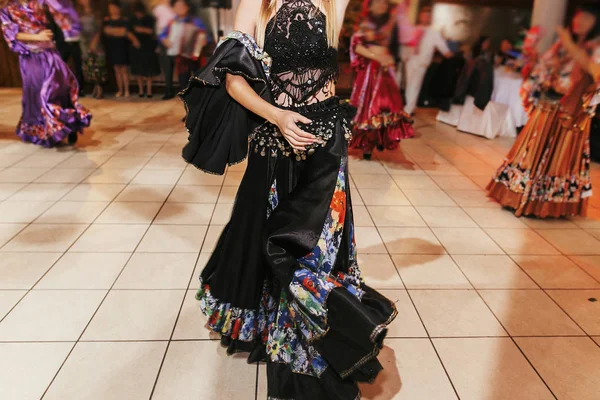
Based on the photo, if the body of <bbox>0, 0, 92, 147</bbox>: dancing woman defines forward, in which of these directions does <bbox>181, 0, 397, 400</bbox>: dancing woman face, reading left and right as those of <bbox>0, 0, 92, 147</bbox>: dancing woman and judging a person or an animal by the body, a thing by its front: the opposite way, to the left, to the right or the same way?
to the right

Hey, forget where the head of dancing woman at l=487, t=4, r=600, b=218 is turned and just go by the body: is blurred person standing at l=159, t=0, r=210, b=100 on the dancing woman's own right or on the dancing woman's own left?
on the dancing woman's own right

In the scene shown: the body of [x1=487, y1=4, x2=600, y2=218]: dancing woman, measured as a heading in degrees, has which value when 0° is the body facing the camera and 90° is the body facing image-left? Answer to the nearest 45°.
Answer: approximately 45°

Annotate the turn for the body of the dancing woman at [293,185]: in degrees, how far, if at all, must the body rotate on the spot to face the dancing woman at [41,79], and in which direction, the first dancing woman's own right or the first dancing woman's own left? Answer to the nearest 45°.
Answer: approximately 135° to the first dancing woman's own right

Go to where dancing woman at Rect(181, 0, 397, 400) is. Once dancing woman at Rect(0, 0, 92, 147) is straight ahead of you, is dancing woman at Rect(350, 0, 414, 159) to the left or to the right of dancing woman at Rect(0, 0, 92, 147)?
right

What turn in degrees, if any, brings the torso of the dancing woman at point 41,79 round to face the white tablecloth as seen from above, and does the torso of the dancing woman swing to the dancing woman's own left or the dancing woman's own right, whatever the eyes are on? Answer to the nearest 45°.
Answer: approximately 45° to the dancing woman's own left

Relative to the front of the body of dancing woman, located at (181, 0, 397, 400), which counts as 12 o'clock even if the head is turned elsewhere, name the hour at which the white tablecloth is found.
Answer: The white tablecloth is roughly at 7 o'clock from the dancing woman.

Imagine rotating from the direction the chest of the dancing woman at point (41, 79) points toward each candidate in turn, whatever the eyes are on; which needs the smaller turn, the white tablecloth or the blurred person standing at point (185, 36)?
the white tablecloth

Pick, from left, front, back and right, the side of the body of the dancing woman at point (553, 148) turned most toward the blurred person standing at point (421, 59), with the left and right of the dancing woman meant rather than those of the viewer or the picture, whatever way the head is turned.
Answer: right

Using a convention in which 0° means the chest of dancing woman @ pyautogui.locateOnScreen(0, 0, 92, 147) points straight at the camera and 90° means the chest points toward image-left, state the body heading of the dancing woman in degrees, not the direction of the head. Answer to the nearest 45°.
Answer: approximately 315°

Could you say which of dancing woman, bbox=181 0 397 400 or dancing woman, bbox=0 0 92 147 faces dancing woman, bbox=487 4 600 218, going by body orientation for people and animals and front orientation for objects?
dancing woman, bbox=0 0 92 147

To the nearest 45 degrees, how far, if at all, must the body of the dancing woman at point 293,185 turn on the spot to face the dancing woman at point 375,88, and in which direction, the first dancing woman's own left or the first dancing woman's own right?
approximately 180°

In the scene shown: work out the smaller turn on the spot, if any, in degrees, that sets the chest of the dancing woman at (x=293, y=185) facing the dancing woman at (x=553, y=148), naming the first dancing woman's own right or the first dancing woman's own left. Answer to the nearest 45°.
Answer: approximately 135° to the first dancing woman's own left

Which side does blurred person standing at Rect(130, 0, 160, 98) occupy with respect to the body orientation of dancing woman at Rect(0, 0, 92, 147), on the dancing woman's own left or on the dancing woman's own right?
on the dancing woman's own left

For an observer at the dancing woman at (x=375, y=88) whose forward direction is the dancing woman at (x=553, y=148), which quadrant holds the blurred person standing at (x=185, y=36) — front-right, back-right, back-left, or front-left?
back-right

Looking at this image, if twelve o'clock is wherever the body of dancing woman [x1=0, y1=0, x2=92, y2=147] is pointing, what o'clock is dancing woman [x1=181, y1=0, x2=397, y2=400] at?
dancing woman [x1=181, y1=0, x2=397, y2=400] is roughly at 1 o'clock from dancing woman [x1=0, y1=0, x2=92, y2=147].
